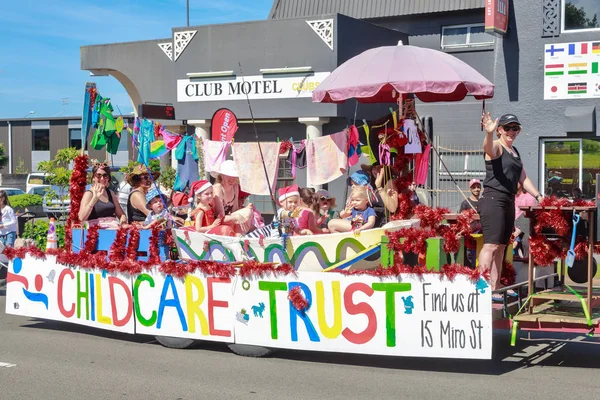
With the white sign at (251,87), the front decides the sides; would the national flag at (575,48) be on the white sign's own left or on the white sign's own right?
on the white sign's own left

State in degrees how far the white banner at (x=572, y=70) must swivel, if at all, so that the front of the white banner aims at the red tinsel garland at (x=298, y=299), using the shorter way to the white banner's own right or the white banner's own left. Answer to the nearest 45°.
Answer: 0° — it already faces it

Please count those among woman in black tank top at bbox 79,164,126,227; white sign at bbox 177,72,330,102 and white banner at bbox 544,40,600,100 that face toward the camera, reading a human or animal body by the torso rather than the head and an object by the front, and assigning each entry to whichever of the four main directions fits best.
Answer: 3

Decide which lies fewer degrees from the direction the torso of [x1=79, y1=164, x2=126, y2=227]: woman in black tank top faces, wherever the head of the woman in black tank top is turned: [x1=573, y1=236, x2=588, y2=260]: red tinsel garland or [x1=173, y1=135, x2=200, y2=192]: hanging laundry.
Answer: the red tinsel garland

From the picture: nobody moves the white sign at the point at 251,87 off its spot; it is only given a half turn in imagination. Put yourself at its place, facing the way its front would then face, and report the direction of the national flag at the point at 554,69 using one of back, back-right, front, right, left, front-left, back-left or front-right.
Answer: back-right

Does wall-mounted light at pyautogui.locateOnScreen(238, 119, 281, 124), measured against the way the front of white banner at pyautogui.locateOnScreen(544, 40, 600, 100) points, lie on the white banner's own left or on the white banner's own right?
on the white banner's own right

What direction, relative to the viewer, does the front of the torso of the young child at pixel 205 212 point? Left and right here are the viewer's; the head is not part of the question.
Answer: facing the viewer and to the right of the viewer

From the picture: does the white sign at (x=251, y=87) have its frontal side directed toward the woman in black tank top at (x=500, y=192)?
yes

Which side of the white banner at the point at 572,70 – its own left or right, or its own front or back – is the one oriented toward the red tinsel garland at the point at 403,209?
front

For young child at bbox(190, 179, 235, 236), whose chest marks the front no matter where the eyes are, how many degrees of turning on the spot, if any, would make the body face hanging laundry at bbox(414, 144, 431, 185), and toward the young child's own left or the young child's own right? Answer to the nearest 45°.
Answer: approximately 45° to the young child's own left

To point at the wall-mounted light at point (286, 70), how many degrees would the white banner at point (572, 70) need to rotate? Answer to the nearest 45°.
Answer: approximately 90° to its right

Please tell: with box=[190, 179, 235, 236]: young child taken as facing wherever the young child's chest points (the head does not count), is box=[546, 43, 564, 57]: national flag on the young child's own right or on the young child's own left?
on the young child's own left
